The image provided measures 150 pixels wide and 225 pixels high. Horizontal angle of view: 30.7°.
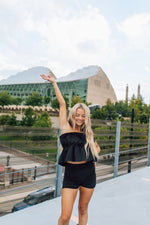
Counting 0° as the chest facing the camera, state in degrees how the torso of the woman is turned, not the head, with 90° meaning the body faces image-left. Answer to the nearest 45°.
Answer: approximately 0°

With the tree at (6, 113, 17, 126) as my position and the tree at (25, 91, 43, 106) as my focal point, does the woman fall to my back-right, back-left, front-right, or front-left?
back-right

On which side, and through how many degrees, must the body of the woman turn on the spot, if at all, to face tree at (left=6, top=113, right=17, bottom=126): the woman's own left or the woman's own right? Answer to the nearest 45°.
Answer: approximately 180°

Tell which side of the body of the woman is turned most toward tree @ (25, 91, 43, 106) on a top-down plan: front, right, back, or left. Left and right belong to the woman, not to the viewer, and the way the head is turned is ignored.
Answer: back
